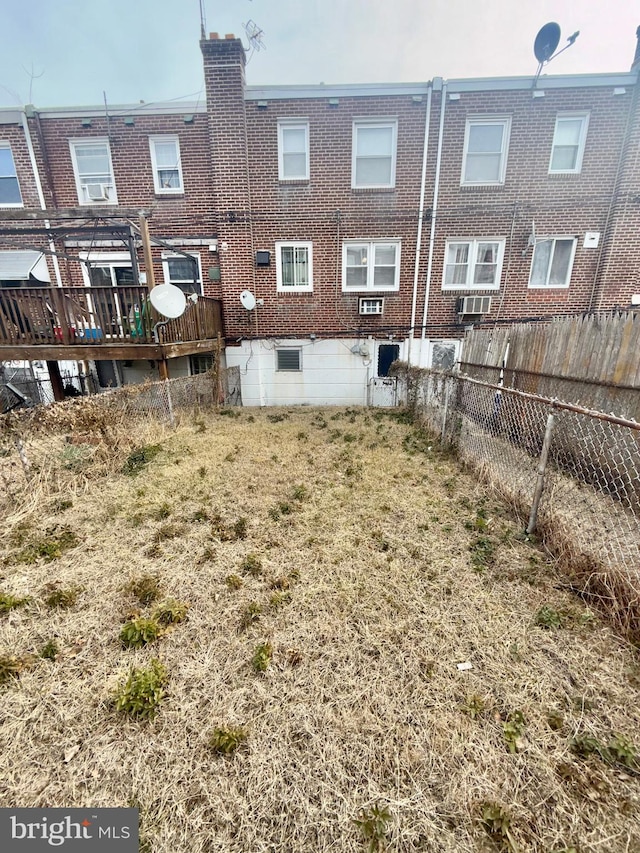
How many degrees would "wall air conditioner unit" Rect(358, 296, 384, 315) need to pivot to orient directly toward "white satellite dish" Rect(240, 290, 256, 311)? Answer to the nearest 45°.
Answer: approximately 90° to its right

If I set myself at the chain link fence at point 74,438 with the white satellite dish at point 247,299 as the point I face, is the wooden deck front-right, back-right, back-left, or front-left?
front-left

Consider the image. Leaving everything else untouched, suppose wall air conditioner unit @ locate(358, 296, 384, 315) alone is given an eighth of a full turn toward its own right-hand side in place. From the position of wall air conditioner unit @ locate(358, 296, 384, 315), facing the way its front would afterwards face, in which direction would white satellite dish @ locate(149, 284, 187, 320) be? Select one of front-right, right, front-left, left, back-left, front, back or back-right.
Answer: front

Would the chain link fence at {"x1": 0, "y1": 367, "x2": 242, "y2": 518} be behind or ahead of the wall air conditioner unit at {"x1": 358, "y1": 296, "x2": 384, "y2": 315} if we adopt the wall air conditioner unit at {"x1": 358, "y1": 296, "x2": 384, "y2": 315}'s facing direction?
ahead

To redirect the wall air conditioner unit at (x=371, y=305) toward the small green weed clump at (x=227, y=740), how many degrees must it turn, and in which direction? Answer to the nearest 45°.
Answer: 0° — it already faces it

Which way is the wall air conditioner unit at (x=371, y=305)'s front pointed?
toward the camera

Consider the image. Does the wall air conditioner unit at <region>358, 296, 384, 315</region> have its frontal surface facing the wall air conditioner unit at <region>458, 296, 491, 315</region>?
no

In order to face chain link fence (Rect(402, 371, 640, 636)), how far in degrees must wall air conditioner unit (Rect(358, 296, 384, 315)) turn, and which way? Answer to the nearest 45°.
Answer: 0° — it already faces it

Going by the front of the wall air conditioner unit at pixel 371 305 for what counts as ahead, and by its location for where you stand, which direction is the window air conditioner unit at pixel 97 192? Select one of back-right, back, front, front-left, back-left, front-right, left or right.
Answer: right

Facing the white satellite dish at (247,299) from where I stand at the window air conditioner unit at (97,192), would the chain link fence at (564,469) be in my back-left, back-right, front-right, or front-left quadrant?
front-right

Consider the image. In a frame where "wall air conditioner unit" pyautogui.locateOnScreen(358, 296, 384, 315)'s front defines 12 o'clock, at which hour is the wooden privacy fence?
The wooden privacy fence is roughly at 11 o'clock from the wall air conditioner unit.

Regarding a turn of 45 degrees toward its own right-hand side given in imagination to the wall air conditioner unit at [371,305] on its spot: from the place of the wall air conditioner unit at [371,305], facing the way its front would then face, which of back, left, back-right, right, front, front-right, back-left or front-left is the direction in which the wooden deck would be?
front
